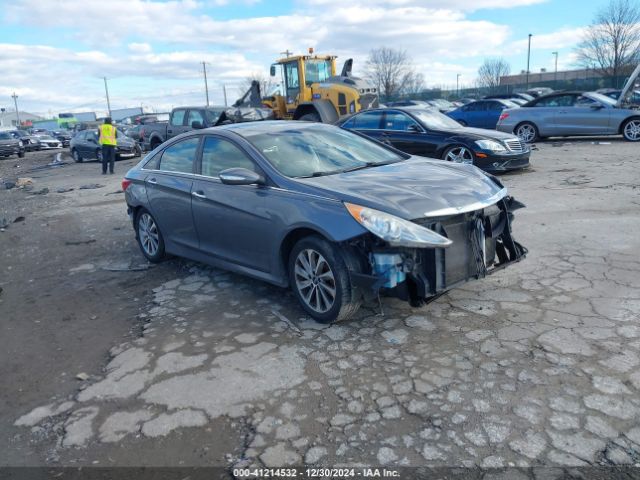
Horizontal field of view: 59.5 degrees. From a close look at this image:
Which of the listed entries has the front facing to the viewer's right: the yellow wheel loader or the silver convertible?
the silver convertible

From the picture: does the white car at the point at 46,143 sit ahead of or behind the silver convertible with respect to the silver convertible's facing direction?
behind

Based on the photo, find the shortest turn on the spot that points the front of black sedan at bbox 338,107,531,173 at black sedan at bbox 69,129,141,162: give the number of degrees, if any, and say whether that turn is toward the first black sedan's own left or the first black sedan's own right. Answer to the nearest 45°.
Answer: approximately 180°

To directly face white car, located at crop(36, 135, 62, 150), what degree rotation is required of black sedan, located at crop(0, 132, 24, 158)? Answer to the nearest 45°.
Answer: approximately 135° to its left

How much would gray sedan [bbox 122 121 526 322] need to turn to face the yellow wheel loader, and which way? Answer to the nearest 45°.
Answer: approximately 135° to its left

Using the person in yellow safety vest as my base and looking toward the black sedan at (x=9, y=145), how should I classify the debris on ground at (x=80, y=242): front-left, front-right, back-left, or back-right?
back-left

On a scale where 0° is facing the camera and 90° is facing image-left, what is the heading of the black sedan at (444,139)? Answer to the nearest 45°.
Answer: approximately 315°

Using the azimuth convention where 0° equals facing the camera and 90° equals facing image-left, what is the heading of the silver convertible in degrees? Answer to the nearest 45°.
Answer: approximately 270°

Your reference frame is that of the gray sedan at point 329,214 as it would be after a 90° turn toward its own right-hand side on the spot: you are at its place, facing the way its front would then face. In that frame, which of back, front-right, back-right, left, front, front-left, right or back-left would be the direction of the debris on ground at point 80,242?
right

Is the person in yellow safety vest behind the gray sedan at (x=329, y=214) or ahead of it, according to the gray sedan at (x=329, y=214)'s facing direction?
behind

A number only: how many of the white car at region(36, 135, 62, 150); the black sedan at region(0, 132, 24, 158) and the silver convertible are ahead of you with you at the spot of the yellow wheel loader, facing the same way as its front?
2

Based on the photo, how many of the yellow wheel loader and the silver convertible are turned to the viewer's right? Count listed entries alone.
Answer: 1

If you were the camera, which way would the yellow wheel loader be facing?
facing away from the viewer and to the left of the viewer

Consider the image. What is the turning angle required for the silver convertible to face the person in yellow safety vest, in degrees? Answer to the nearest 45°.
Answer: approximately 180°
